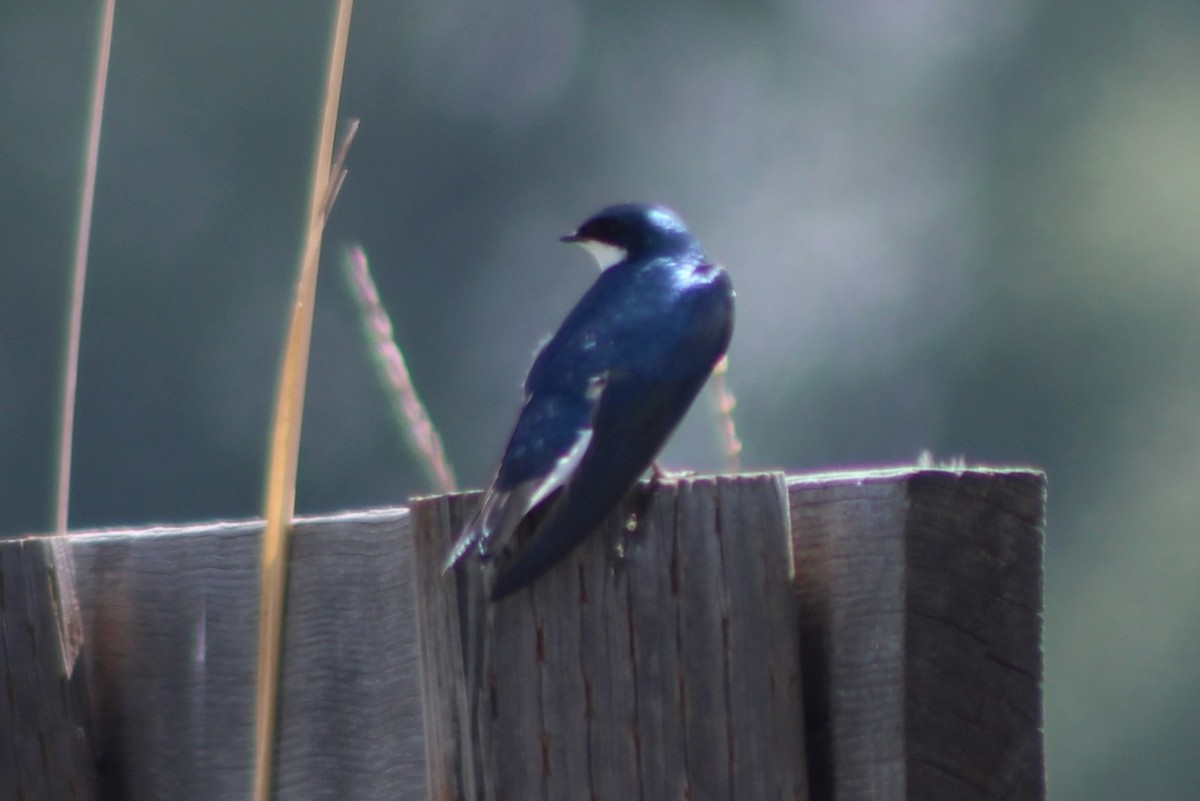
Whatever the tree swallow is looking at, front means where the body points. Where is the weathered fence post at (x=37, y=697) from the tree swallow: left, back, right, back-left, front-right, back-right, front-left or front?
back-left

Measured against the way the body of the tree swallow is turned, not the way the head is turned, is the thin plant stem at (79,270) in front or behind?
behind

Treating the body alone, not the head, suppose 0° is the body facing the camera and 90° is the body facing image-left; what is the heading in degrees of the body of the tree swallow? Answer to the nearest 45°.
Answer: approximately 225°
